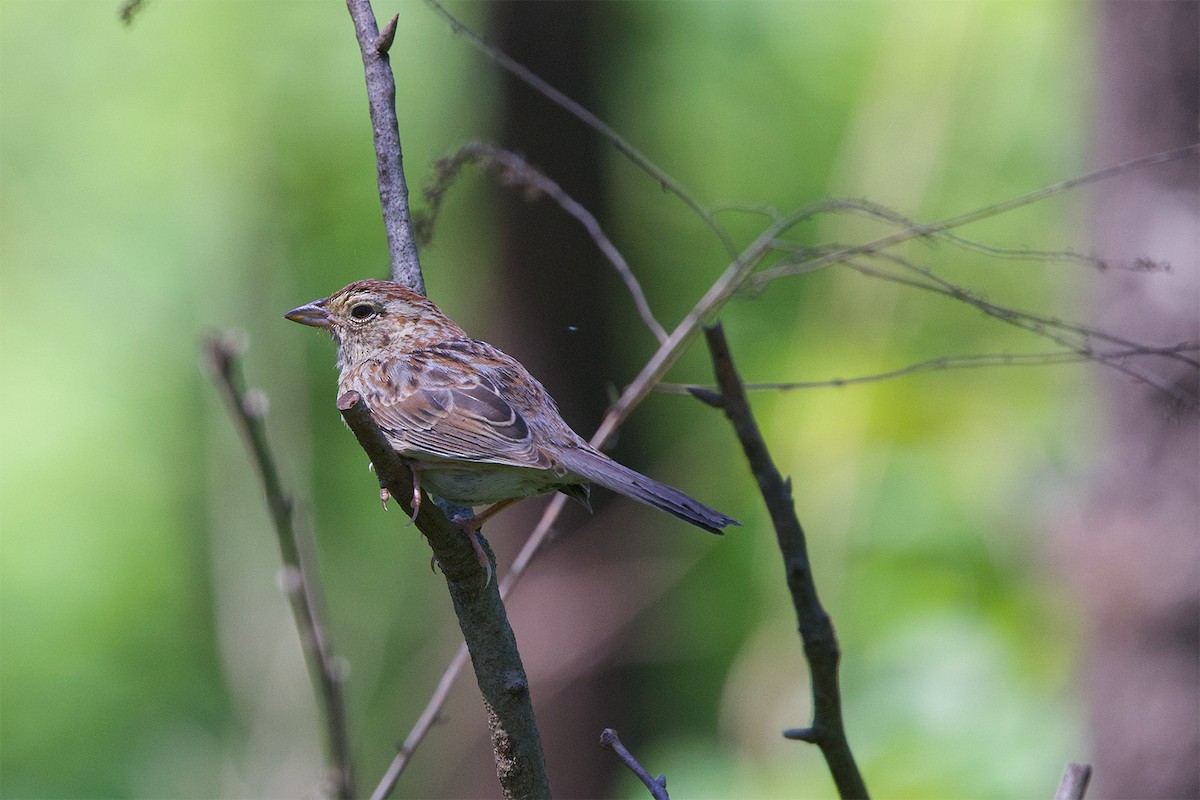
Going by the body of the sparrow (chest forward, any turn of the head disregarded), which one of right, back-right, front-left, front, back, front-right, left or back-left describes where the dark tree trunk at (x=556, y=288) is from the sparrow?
right

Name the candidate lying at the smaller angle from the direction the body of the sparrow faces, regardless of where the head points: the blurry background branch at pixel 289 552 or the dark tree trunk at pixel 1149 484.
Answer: the blurry background branch

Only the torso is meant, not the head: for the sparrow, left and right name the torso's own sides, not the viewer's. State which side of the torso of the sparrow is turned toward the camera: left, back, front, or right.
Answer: left

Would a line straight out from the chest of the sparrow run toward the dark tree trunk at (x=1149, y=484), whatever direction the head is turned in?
no

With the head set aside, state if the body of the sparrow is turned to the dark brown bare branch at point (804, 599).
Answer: no
